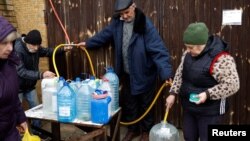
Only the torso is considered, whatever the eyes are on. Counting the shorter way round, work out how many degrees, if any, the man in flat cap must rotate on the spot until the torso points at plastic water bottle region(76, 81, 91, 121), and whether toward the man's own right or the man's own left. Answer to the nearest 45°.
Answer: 0° — they already face it

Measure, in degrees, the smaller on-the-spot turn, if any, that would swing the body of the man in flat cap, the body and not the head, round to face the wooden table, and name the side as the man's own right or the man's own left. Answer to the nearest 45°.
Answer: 0° — they already face it

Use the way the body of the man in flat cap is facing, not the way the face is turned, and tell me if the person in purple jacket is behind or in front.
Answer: in front

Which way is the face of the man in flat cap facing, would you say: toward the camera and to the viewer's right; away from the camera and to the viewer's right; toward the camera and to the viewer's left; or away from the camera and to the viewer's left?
toward the camera and to the viewer's left

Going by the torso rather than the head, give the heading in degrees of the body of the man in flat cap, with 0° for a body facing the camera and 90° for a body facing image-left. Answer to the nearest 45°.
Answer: approximately 45°

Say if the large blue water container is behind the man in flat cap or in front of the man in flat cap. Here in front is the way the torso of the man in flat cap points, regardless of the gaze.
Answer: in front

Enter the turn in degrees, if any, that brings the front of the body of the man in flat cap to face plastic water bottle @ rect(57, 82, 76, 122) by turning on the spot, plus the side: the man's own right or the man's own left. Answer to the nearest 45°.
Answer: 0° — they already face it
